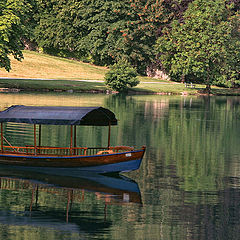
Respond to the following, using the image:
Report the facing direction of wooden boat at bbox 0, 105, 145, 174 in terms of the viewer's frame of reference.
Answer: facing the viewer and to the right of the viewer
